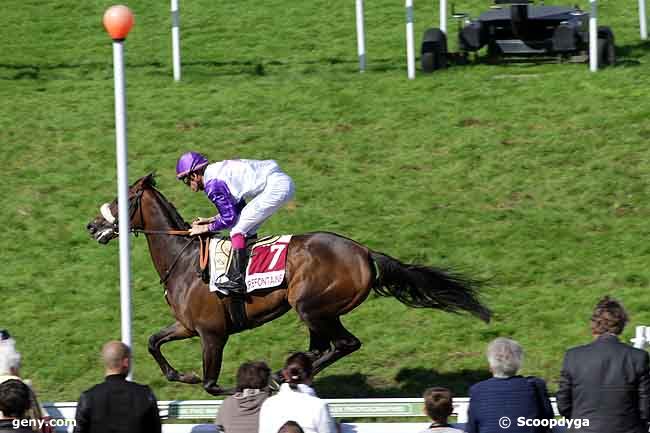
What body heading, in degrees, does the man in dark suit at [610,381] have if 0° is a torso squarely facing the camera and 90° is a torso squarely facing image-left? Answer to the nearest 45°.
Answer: approximately 180°

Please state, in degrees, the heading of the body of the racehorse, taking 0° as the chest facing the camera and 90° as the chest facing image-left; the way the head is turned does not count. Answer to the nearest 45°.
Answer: approximately 90°

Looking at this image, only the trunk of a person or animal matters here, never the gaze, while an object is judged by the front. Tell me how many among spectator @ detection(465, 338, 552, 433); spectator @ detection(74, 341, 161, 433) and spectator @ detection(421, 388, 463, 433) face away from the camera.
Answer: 3

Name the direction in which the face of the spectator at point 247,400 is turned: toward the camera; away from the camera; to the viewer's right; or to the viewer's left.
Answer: away from the camera

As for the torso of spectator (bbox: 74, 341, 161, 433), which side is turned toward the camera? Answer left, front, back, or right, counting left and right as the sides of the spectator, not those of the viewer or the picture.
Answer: back

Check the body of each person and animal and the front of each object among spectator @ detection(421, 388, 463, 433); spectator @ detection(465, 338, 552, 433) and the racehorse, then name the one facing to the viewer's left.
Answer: the racehorse

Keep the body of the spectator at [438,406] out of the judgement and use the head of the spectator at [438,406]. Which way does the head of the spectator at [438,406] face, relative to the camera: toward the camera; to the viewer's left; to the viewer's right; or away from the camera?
away from the camera

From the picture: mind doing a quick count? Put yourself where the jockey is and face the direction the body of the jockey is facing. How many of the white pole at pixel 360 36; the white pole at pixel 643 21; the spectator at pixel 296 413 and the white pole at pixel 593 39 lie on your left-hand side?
1

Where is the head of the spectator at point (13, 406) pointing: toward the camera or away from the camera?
away from the camera

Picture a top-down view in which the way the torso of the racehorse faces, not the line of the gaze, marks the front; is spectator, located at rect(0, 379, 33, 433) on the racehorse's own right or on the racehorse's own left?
on the racehorse's own left

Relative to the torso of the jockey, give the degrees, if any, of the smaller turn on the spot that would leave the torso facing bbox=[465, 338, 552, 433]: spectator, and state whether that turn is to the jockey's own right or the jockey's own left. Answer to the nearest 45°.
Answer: approximately 90° to the jockey's own left

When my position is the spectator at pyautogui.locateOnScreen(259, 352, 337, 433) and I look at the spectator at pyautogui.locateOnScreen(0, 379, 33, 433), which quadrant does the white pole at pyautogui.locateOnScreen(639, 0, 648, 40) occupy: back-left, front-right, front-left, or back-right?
back-right

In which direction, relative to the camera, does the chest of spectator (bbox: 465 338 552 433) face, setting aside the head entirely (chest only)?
away from the camera

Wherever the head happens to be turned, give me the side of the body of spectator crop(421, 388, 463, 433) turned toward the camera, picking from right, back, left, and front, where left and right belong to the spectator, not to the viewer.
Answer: back

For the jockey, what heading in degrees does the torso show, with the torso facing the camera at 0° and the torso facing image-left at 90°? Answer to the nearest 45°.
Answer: approximately 90°

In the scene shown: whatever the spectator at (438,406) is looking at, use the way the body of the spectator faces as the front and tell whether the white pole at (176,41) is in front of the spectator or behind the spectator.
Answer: in front

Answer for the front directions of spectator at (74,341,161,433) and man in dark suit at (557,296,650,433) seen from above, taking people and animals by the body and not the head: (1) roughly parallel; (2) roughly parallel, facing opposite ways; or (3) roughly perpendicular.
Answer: roughly parallel

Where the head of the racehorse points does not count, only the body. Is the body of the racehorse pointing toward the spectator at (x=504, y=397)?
no

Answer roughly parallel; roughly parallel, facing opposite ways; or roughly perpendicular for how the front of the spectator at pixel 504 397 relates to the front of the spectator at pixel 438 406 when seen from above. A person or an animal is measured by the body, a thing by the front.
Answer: roughly parallel
